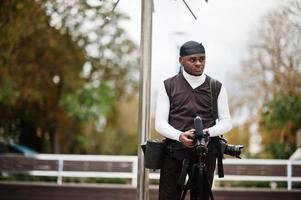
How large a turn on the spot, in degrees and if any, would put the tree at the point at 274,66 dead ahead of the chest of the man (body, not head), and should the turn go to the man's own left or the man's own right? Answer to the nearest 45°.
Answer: approximately 180°

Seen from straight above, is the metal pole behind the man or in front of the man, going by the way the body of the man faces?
behind

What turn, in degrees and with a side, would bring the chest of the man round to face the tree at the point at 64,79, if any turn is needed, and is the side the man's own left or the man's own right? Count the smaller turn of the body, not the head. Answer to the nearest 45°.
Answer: approximately 180°

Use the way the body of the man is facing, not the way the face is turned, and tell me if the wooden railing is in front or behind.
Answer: behind

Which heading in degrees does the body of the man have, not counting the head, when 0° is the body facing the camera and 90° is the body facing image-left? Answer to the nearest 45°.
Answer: approximately 0°
